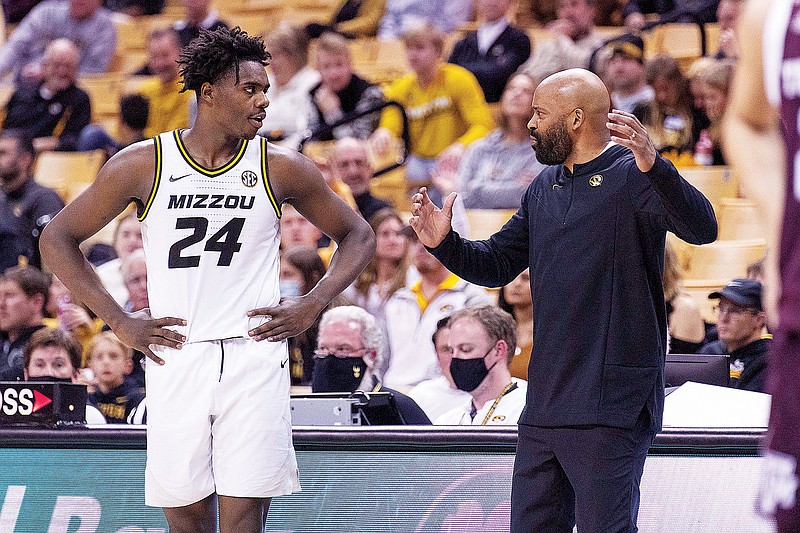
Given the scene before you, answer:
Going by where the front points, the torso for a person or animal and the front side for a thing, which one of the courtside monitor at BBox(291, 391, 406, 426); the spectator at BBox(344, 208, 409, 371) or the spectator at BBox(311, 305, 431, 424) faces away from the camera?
the courtside monitor

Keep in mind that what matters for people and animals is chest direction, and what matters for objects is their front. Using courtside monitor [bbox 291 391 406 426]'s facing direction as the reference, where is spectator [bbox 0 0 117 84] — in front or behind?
in front

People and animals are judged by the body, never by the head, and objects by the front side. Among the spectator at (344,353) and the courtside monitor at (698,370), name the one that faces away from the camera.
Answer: the courtside monitor

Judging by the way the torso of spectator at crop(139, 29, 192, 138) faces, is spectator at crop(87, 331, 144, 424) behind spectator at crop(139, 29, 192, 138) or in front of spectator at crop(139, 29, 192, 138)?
in front

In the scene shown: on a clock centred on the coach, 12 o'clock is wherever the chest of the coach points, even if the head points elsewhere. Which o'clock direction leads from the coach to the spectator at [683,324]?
The spectator is roughly at 5 o'clock from the coach.

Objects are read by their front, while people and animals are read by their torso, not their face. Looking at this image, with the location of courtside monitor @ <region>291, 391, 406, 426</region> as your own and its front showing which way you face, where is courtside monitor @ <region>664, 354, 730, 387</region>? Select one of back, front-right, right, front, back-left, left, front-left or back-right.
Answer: right

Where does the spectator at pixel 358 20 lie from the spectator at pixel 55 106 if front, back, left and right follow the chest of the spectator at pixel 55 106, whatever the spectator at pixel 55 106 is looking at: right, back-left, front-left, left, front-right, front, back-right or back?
left

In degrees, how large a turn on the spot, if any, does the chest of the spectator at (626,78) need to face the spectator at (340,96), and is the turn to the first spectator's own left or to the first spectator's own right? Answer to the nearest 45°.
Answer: approximately 45° to the first spectator's own right

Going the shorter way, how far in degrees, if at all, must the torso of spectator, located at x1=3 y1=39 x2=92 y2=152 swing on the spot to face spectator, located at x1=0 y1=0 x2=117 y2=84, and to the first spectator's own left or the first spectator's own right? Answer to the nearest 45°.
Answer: approximately 180°

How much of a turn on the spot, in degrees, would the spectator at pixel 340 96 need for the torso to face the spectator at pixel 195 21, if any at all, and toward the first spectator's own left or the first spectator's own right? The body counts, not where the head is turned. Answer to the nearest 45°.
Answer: approximately 90° to the first spectator's own right

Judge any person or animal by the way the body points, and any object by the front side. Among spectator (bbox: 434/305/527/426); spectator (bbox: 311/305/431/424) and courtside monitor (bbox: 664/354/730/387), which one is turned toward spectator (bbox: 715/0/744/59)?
the courtside monitor

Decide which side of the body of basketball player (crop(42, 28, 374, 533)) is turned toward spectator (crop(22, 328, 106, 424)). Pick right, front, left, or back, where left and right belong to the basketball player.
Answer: back

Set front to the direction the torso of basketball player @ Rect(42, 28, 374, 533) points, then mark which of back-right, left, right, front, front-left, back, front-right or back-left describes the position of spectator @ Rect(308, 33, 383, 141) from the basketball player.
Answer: back
